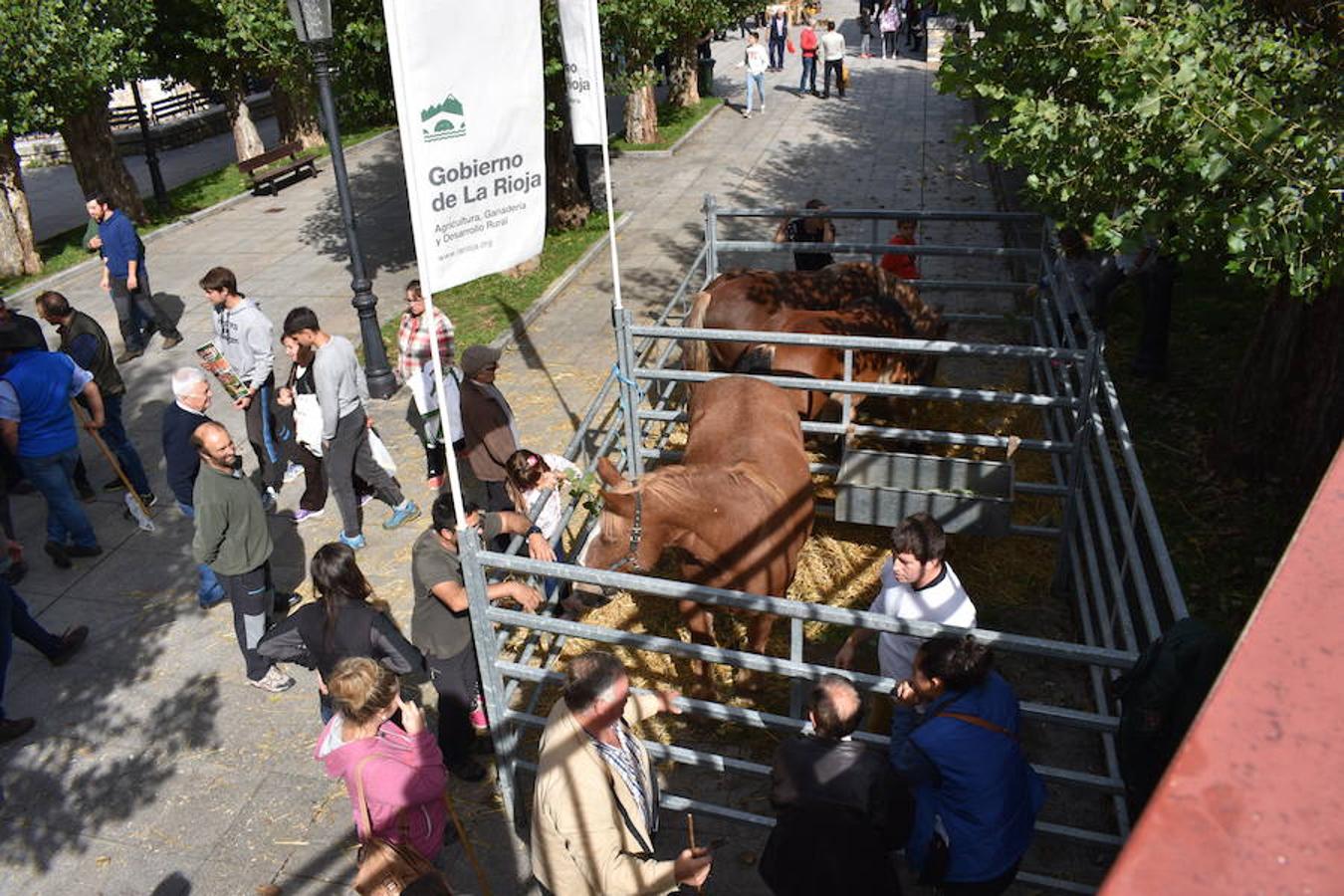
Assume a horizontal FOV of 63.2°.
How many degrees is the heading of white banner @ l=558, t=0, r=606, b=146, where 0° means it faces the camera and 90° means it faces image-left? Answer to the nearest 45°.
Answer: approximately 0°

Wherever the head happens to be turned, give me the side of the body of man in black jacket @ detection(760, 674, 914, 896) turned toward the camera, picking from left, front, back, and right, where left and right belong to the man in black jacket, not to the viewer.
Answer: back

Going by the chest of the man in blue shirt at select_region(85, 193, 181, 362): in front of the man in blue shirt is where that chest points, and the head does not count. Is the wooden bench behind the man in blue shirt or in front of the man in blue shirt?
behind

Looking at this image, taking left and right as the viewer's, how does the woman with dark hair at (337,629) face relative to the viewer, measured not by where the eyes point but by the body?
facing away from the viewer

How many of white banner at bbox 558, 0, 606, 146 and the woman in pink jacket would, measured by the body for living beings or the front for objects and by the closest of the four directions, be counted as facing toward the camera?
1

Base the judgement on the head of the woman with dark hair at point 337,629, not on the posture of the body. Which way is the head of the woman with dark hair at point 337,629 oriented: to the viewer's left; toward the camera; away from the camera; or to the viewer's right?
away from the camera

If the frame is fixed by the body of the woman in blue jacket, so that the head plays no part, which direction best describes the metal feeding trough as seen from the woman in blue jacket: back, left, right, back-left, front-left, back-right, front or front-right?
front-right

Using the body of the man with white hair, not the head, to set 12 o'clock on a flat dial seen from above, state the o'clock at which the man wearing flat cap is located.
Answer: The man wearing flat cap is roughly at 1 o'clock from the man with white hair.

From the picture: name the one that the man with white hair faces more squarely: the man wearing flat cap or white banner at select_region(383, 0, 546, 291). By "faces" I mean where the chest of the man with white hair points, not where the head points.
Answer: the man wearing flat cap

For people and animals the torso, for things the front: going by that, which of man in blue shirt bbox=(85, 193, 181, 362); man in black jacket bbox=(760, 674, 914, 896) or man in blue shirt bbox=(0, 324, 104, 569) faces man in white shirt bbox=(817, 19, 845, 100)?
the man in black jacket

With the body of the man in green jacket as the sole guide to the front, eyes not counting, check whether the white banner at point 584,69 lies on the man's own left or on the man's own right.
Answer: on the man's own left

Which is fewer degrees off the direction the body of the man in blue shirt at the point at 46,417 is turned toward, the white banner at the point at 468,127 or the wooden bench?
the wooden bench
